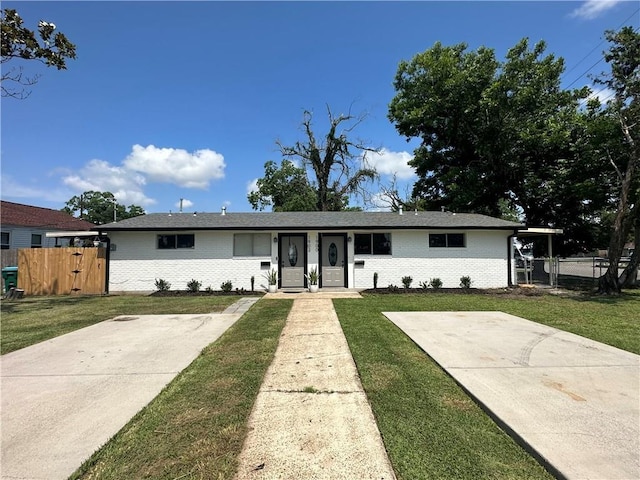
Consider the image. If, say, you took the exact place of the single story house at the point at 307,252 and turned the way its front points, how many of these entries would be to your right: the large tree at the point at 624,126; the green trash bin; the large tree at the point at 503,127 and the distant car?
1

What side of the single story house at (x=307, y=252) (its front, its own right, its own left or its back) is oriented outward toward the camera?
front

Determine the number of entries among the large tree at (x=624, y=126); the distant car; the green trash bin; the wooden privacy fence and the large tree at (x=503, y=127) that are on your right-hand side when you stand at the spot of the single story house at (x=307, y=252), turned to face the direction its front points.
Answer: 2

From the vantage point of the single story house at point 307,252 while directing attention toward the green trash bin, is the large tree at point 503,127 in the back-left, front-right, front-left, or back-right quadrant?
back-right

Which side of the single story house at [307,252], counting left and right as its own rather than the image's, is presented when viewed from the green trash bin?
right

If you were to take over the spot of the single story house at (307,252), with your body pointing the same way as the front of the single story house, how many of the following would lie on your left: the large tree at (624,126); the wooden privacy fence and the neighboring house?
1

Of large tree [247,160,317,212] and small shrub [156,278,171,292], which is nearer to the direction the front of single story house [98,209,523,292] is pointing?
the small shrub

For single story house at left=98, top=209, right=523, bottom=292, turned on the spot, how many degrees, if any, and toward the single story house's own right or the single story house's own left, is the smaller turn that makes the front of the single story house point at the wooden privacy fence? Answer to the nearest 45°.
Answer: approximately 90° to the single story house's own right

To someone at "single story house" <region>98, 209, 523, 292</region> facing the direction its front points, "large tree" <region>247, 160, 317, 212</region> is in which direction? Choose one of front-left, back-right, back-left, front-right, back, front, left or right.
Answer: back

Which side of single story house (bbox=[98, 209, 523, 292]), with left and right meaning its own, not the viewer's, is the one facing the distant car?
left

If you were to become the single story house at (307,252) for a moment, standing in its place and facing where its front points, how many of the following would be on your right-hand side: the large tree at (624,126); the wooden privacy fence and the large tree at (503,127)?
1

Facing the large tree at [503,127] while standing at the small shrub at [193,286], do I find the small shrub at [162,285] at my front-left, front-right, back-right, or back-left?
back-left

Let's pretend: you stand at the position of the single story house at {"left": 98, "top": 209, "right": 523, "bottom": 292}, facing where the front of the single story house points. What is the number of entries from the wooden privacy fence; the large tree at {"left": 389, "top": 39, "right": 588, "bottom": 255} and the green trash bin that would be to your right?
2

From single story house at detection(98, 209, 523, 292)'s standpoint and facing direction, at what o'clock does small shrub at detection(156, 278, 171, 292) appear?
The small shrub is roughly at 3 o'clock from the single story house.

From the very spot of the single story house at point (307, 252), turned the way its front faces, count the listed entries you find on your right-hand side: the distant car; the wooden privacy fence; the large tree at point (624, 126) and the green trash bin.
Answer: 2
